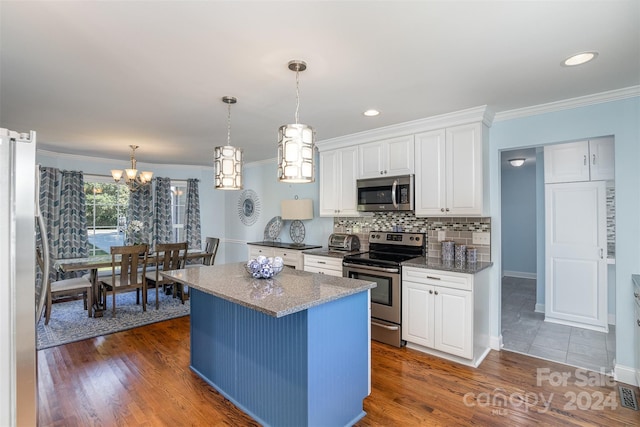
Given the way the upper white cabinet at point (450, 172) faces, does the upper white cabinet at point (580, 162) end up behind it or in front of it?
behind

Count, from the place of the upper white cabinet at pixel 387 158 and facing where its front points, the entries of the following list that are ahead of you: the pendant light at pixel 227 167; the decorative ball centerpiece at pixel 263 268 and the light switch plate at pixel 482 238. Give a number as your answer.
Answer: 2

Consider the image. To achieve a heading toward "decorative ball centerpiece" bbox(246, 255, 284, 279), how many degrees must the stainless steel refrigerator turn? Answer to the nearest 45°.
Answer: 0° — it already faces it

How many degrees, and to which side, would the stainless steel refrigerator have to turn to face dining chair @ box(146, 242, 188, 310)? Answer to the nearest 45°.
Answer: approximately 45° to its left

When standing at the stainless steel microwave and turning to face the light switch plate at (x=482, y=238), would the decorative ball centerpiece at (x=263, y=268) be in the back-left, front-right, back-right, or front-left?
back-right

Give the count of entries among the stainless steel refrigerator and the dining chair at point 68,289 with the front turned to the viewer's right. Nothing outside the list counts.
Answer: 2

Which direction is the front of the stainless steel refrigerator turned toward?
to the viewer's right

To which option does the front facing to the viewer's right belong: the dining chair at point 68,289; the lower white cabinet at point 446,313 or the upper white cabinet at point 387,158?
the dining chair

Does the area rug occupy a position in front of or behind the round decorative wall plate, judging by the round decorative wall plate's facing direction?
in front

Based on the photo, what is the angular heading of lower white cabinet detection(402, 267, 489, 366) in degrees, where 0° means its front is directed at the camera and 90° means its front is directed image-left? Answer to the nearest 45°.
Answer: approximately 45°

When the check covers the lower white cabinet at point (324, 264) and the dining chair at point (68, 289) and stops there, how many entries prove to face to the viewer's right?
1

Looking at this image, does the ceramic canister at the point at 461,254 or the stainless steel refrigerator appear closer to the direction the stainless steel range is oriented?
the stainless steel refrigerator

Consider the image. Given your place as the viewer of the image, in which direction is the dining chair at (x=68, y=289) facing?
facing to the right of the viewer

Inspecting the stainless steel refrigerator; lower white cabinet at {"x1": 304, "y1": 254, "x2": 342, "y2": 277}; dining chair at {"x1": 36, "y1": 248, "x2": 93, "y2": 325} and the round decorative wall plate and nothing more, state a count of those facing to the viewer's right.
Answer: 2

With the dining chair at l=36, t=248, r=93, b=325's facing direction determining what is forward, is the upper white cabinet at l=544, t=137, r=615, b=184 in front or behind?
in front

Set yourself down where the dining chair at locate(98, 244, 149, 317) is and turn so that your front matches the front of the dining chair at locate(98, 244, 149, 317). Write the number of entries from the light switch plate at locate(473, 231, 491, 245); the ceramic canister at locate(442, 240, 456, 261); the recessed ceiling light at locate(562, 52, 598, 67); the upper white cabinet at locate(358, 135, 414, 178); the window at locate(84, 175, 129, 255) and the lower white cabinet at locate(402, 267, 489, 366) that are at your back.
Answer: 5
